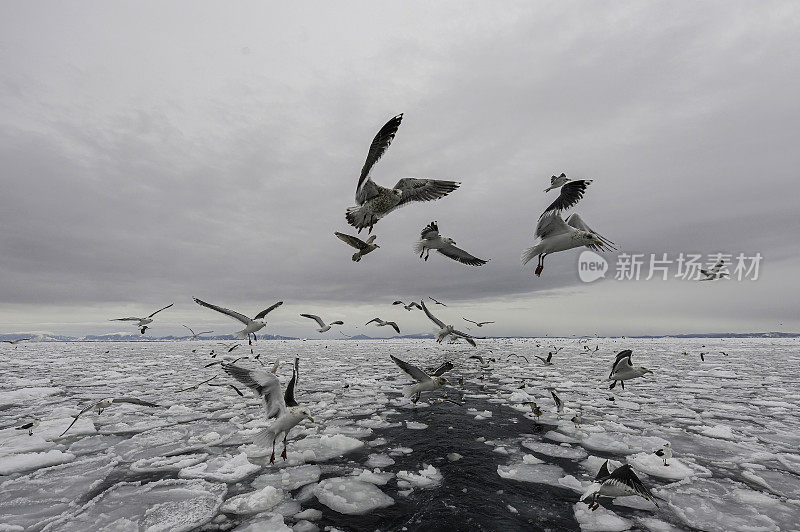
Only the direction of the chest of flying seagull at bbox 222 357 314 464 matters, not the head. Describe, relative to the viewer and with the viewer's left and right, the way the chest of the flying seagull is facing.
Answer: facing to the right of the viewer

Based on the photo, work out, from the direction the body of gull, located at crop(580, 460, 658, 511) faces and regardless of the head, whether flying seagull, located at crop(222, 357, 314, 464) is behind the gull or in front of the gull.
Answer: in front
